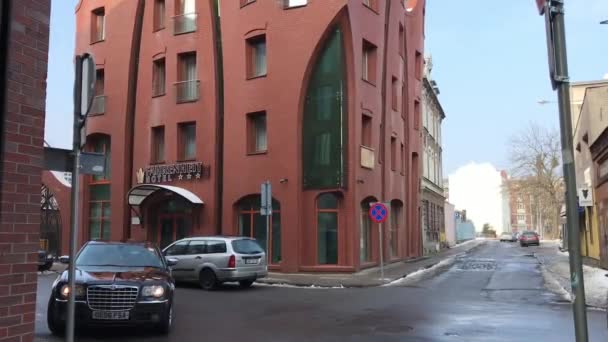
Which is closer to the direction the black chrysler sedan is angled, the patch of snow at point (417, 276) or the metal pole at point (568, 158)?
the metal pole

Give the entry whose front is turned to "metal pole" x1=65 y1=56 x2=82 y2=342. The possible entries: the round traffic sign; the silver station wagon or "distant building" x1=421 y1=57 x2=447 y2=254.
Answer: the round traffic sign

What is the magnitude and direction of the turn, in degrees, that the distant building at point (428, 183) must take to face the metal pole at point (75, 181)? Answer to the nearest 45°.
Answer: approximately 90° to its right

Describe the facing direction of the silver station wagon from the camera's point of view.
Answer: facing away from the viewer and to the left of the viewer

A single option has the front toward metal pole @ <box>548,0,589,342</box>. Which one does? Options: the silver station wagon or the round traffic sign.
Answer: the round traffic sign

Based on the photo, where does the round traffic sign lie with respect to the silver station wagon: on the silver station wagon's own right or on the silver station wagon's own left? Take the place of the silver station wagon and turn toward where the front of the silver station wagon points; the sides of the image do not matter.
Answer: on the silver station wagon's own right

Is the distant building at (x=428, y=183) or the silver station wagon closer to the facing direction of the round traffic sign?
the silver station wagon

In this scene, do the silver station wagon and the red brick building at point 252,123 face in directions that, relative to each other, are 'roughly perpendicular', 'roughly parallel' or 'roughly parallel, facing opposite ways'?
roughly perpendicular

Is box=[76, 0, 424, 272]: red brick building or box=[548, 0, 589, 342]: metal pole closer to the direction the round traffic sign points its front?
the metal pole

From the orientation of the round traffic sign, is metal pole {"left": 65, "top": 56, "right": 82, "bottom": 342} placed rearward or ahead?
ahead

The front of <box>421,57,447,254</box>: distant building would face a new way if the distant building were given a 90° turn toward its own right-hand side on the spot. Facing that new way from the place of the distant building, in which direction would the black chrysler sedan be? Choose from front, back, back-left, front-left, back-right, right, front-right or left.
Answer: front

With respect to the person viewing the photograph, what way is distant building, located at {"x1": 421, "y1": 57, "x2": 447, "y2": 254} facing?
facing to the right of the viewer

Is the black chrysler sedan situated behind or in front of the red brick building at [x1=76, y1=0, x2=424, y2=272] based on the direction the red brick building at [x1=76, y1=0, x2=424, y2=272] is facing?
in front

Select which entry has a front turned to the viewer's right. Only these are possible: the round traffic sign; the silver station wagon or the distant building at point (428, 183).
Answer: the distant building

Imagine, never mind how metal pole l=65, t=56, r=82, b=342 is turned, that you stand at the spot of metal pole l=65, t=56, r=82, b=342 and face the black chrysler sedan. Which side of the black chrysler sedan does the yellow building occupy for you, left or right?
right
